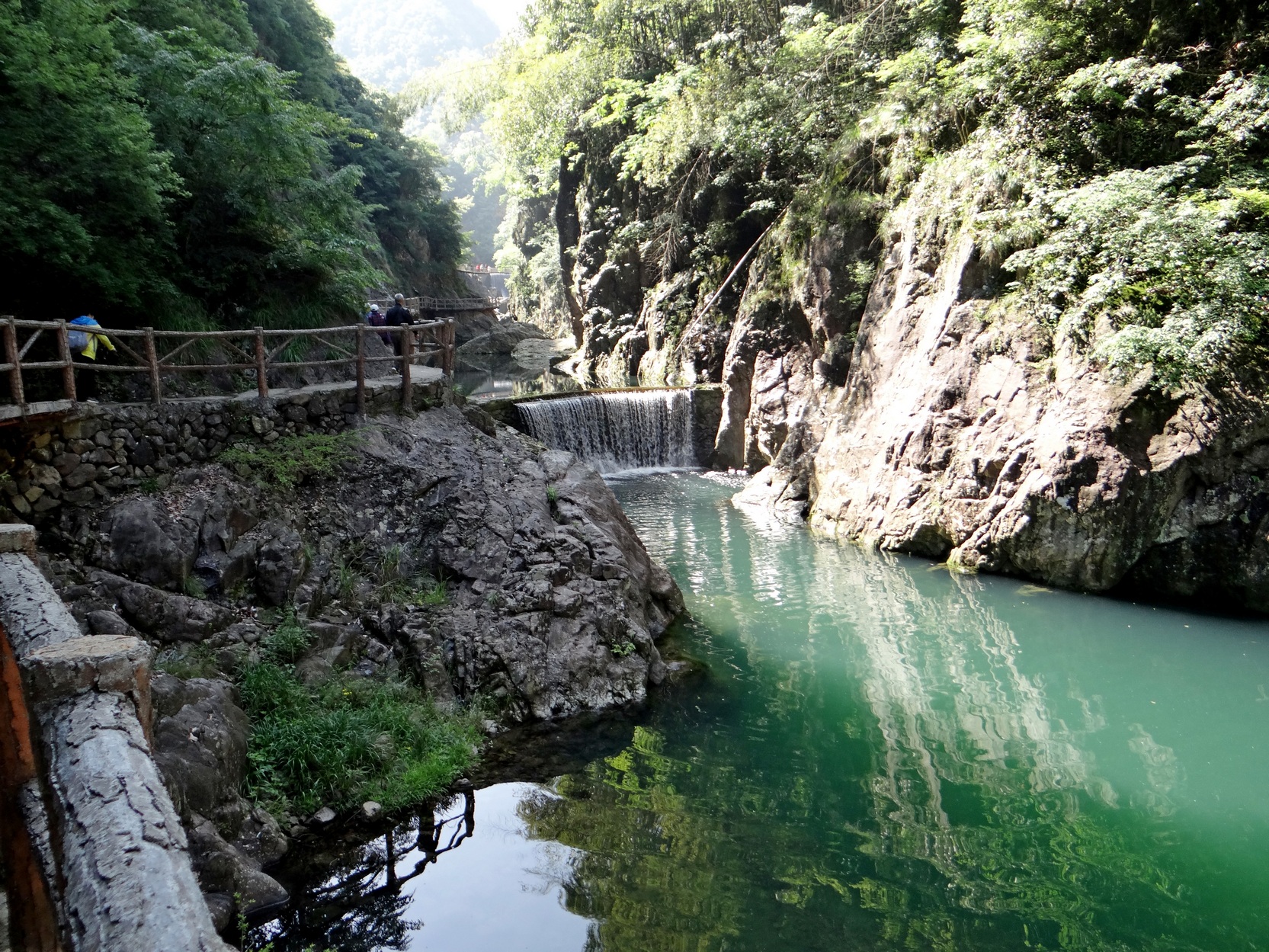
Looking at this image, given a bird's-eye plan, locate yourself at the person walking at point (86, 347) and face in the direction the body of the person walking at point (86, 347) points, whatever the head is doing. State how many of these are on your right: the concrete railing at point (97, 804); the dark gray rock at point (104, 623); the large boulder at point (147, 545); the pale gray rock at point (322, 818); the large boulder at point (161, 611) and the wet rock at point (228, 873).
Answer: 6

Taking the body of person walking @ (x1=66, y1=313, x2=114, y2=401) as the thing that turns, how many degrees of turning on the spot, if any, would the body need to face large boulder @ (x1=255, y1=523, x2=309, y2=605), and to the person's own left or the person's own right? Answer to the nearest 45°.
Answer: approximately 45° to the person's own right

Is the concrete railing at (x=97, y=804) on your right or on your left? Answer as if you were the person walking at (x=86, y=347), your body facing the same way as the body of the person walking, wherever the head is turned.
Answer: on your right

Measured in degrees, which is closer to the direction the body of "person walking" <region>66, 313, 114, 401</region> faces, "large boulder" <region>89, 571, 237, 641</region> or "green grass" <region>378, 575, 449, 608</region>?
the green grass

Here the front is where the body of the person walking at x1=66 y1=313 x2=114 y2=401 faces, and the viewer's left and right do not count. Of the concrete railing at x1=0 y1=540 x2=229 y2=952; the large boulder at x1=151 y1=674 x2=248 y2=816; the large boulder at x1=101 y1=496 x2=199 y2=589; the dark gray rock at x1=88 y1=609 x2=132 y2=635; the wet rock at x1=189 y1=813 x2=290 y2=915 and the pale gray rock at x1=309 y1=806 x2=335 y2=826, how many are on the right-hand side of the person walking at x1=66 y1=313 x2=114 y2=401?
6

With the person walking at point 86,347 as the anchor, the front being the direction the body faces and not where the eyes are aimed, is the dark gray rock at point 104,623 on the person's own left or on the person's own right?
on the person's own right

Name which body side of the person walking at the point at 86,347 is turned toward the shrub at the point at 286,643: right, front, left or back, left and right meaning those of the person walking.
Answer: right

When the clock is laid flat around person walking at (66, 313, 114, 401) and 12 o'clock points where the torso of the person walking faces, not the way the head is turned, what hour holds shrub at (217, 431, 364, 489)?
The shrub is roughly at 1 o'clock from the person walking.

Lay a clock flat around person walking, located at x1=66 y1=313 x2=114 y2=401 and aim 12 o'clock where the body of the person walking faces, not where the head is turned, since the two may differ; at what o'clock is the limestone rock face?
The limestone rock face is roughly at 1 o'clock from the person walking.

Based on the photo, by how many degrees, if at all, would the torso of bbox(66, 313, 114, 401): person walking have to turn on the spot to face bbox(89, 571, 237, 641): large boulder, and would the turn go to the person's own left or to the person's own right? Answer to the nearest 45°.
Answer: approximately 90° to the person's own right

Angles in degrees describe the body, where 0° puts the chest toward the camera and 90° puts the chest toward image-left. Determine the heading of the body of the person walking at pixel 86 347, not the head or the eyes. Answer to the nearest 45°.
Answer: approximately 270°

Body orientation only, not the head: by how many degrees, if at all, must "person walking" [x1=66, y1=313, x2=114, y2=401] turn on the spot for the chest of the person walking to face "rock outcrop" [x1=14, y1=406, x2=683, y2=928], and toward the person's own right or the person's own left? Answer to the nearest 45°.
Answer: approximately 45° to the person's own right

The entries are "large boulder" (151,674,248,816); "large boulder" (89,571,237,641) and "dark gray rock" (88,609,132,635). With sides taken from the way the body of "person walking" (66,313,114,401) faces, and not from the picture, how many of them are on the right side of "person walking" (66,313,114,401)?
3

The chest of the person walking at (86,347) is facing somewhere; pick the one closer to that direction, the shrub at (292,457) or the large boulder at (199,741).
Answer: the shrub

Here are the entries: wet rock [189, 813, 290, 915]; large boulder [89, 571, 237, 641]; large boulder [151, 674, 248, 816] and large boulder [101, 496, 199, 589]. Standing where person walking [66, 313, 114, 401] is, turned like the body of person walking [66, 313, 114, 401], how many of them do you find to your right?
4
